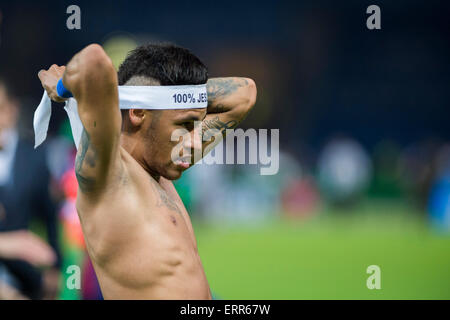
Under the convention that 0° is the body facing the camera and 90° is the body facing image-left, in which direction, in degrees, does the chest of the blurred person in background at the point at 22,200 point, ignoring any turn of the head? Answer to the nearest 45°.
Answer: approximately 0°

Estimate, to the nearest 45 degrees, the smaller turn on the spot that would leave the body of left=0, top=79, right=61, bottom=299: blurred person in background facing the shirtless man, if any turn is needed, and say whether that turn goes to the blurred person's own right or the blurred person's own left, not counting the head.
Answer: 0° — they already face them
